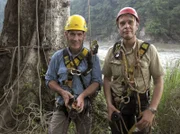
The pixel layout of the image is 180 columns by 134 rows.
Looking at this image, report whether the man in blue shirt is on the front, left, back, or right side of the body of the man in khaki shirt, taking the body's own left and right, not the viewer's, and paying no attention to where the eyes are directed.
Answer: right

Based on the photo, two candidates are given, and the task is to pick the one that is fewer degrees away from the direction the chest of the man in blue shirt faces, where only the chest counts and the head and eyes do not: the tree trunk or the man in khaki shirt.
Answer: the man in khaki shirt

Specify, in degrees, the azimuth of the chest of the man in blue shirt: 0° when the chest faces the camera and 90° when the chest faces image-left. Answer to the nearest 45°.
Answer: approximately 0°

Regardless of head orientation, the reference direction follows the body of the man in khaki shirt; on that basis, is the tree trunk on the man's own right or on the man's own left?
on the man's own right

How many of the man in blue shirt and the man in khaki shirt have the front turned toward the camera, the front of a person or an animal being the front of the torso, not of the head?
2

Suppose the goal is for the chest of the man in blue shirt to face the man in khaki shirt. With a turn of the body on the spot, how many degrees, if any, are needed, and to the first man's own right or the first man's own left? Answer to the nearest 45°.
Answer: approximately 90° to the first man's own left

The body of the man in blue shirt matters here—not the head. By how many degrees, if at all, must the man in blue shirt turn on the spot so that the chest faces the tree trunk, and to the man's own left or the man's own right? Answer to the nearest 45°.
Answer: approximately 135° to the man's own right
